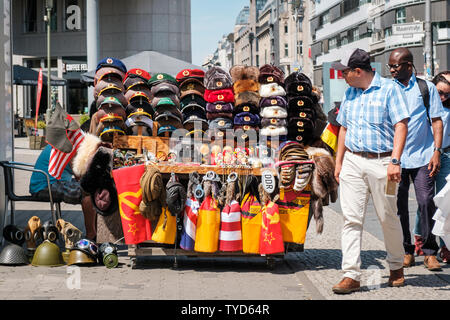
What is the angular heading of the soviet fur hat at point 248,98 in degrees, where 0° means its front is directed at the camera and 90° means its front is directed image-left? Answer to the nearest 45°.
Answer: approximately 0°

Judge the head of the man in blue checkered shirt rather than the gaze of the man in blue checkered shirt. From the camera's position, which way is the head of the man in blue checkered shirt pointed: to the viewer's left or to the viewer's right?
to the viewer's left

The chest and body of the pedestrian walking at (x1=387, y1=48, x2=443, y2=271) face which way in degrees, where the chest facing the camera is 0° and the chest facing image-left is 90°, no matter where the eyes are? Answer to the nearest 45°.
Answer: approximately 45°

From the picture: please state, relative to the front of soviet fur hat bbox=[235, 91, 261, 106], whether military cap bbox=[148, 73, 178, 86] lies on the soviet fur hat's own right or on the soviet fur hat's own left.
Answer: on the soviet fur hat's own right

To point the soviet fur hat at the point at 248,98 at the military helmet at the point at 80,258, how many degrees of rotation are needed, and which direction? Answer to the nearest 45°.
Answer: approximately 90° to its right

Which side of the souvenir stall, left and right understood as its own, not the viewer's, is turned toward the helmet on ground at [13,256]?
right
